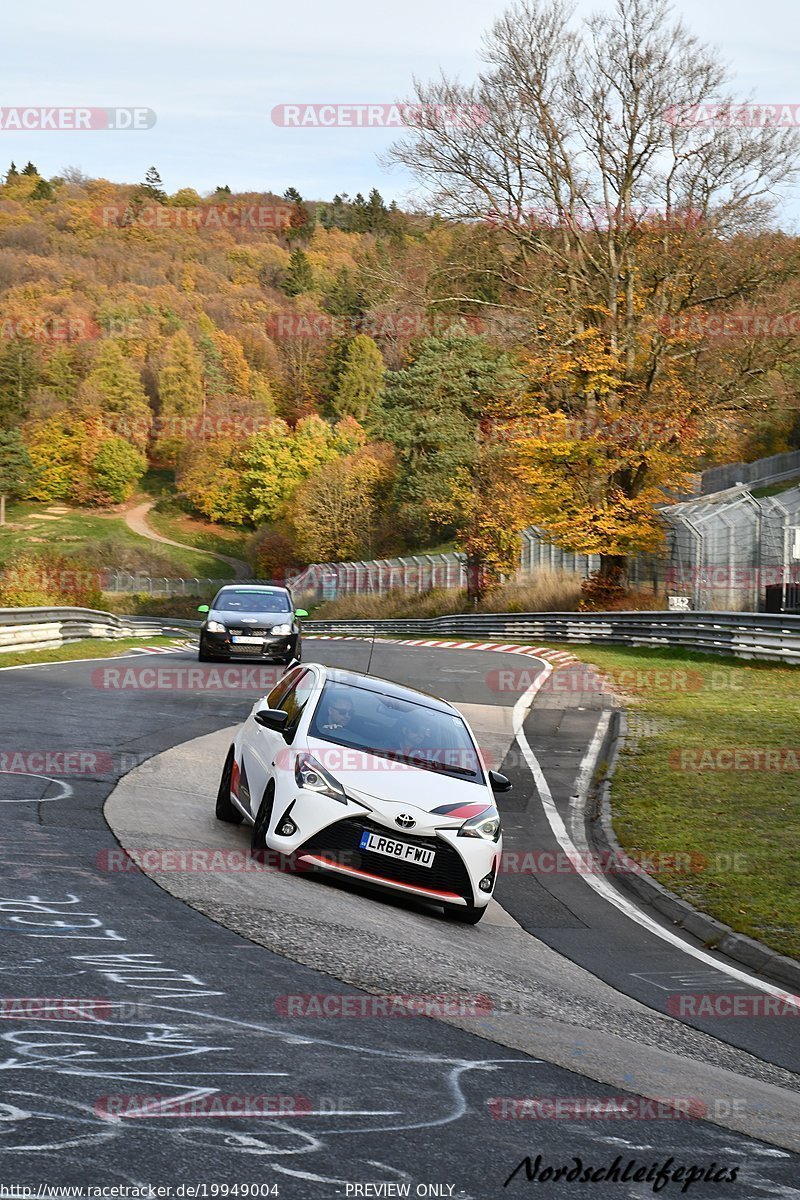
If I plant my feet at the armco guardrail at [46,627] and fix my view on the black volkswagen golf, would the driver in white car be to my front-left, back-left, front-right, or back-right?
front-right

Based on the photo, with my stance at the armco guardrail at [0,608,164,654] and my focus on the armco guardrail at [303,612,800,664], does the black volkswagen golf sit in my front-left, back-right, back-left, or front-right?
front-right

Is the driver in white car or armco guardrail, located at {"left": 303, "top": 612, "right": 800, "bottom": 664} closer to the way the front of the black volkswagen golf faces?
the driver in white car

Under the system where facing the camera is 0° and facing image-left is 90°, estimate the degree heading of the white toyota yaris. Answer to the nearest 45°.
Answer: approximately 315°

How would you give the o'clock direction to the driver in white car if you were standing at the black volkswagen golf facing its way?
The driver in white car is roughly at 12 o'clock from the black volkswagen golf.

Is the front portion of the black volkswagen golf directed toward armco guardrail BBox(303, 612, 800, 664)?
no

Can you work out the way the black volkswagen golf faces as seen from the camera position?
facing the viewer

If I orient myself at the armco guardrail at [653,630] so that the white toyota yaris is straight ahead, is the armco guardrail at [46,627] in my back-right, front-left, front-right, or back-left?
front-right

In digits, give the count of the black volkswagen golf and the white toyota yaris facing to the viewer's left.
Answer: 0

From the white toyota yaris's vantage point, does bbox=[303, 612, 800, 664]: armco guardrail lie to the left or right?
on its left

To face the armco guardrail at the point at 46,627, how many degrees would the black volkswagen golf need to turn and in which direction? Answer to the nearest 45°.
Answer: approximately 135° to its right

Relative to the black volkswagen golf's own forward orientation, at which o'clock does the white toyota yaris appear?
The white toyota yaris is roughly at 12 o'clock from the black volkswagen golf.

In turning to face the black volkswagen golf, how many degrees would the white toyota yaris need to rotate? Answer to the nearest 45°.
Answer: approximately 135° to its left
